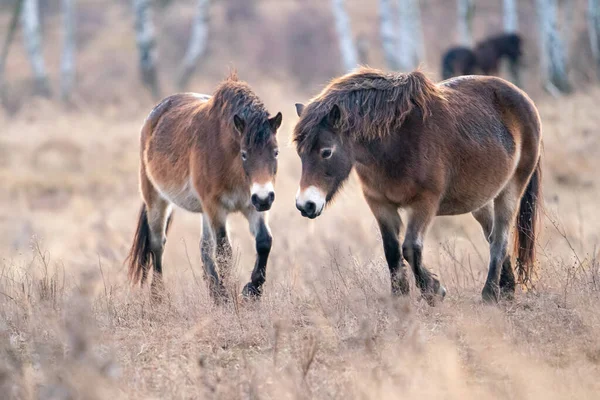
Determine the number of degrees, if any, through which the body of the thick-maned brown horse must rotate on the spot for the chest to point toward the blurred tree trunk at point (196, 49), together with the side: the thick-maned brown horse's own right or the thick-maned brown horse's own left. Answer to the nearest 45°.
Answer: approximately 135° to the thick-maned brown horse's own right

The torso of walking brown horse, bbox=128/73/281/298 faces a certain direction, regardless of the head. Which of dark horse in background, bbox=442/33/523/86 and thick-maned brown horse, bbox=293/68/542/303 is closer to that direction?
the thick-maned brown horse

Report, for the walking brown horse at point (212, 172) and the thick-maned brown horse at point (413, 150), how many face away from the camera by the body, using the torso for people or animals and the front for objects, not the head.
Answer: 0

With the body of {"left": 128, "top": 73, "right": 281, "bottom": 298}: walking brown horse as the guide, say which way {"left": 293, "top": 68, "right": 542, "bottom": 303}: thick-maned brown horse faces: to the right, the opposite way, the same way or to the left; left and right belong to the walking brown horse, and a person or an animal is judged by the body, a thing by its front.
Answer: to the right

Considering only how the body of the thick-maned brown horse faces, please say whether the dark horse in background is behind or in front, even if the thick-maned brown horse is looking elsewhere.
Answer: behind

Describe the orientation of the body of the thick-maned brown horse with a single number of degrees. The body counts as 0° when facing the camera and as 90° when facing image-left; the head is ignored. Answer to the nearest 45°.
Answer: approximately 45°

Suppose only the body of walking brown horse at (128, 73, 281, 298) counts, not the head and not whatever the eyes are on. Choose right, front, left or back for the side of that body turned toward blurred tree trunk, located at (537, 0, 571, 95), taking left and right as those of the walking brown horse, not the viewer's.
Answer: left

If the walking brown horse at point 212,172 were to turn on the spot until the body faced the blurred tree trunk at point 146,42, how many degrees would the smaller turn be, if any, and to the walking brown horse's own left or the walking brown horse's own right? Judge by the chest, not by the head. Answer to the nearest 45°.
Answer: approximately 135° to the walking brown horse's own left

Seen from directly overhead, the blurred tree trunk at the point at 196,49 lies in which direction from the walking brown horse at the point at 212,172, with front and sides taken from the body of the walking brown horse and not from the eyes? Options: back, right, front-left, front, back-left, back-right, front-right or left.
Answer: back-left

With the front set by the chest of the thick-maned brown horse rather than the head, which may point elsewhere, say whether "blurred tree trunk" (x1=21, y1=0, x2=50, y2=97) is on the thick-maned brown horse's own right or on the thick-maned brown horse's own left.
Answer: on the thick-maned brown horse's own right

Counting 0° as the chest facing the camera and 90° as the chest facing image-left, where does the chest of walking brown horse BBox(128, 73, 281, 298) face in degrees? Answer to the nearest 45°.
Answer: approximately 315°
